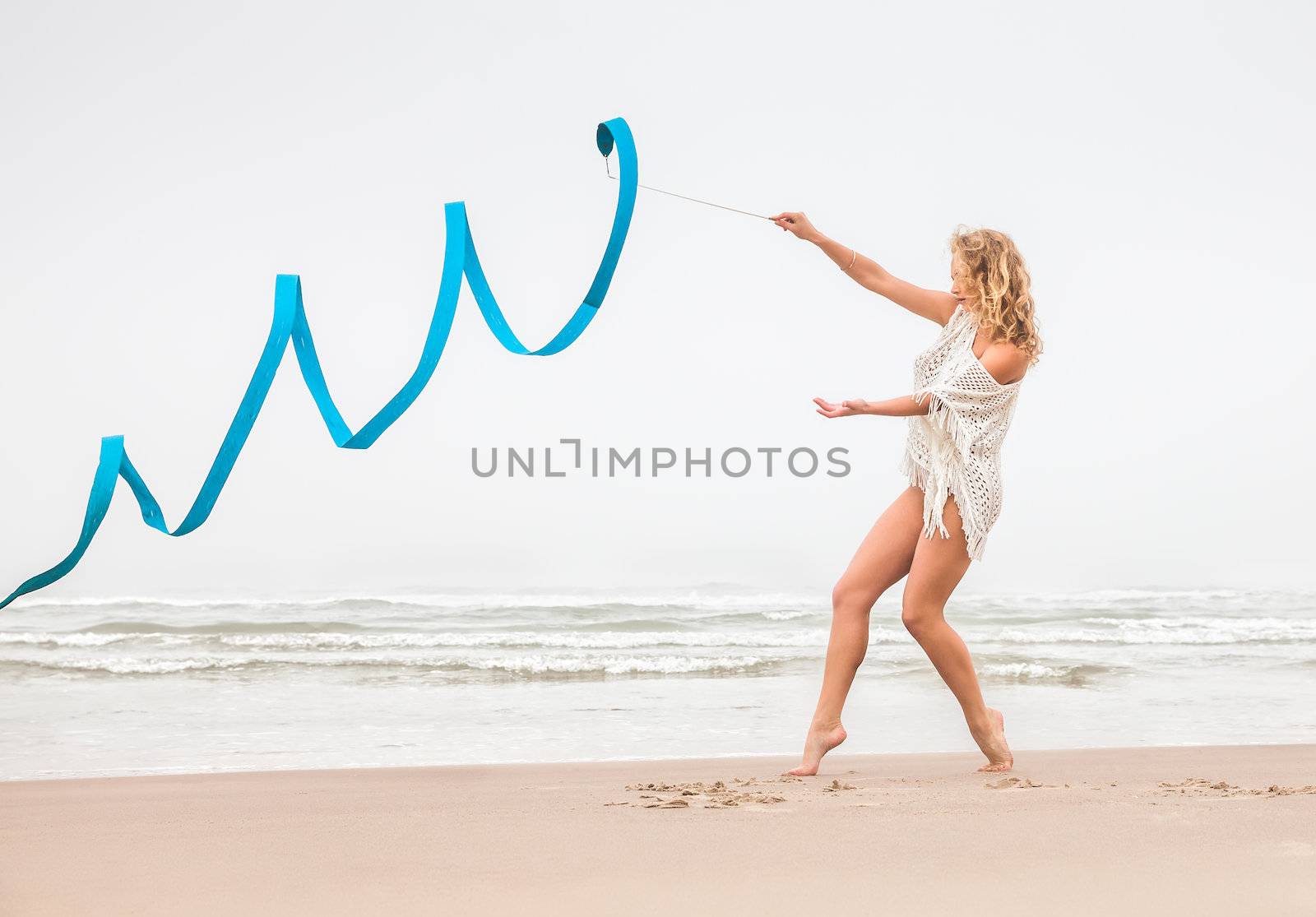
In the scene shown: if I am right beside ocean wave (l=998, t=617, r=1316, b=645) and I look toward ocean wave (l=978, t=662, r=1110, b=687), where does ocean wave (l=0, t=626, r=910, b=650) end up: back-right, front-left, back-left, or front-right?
front-right

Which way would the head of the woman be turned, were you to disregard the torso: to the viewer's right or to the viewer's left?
to the viewer's left

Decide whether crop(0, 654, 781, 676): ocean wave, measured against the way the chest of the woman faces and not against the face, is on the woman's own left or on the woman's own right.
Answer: on the woman's own right

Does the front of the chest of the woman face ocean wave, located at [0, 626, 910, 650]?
no

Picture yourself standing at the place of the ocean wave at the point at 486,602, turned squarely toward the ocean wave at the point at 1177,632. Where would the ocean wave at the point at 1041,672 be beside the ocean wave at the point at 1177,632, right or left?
right

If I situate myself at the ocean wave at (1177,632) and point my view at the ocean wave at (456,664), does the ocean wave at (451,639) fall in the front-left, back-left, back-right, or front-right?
front-right

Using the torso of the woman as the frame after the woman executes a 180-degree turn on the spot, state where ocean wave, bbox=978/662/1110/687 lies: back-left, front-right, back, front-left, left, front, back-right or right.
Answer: front-left
